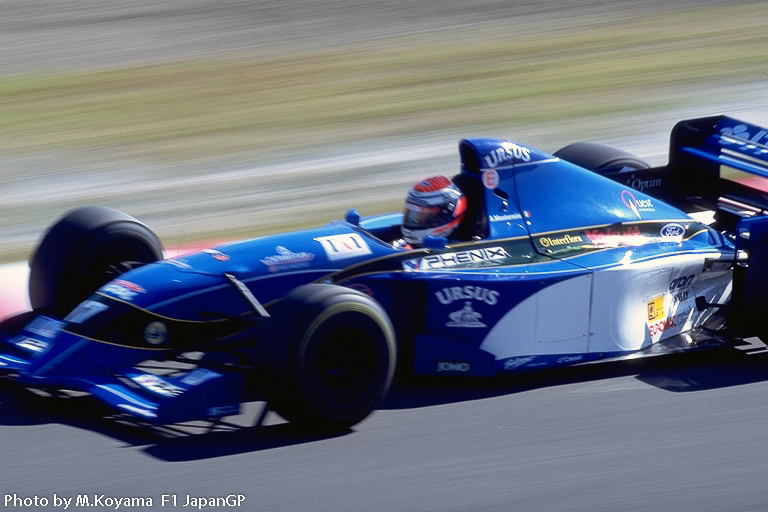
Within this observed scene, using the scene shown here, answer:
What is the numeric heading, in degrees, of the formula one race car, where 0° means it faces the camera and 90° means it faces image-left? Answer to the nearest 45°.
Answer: approximately 45°
